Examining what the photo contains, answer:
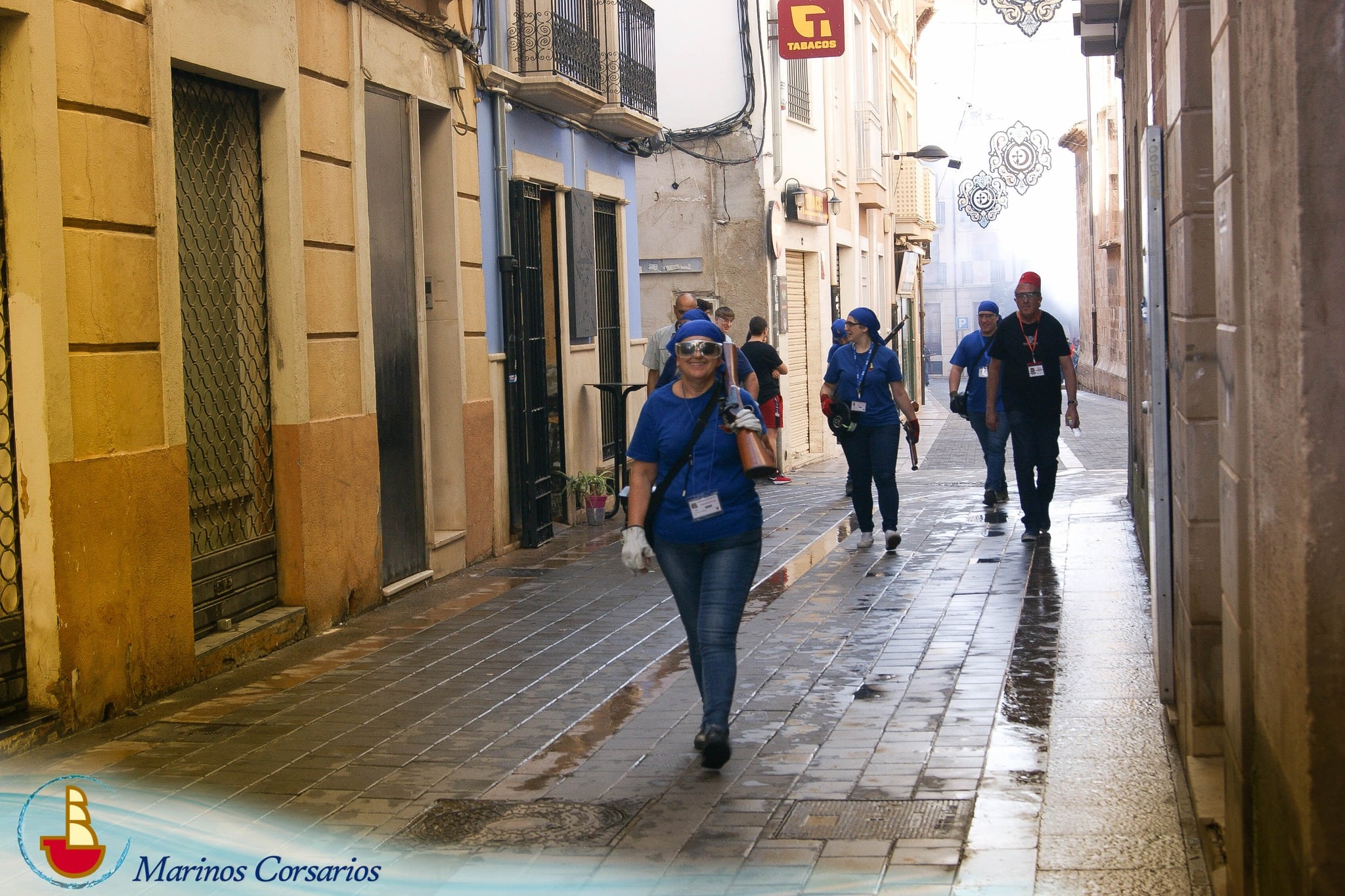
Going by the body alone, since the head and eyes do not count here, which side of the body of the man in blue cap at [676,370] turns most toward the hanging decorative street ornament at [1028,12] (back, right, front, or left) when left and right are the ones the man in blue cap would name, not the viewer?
back

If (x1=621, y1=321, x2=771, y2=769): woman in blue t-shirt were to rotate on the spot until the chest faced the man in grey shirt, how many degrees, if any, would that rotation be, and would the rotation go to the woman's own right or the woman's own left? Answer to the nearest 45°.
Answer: approximately 180°

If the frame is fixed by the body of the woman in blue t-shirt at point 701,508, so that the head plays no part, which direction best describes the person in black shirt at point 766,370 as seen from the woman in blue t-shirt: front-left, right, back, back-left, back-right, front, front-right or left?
back

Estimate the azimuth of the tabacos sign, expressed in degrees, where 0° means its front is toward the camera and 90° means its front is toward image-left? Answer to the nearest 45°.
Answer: approximately 0°
